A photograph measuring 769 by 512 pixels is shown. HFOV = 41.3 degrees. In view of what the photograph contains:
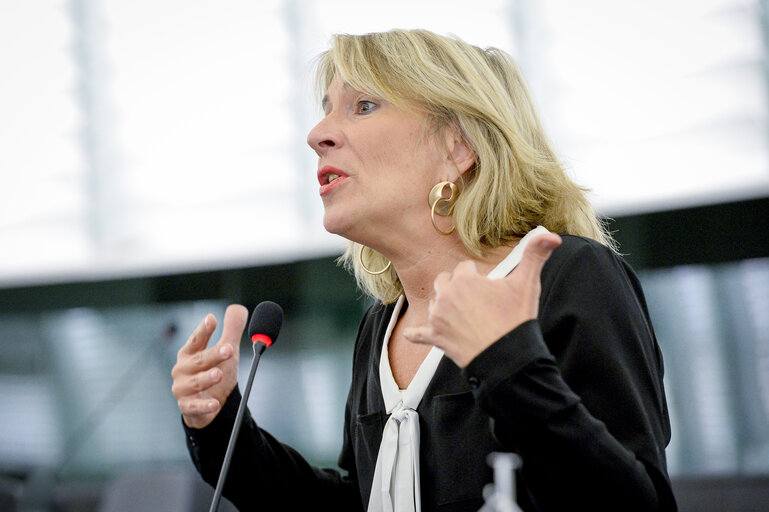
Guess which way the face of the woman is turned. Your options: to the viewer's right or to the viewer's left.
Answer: to the viewer's left

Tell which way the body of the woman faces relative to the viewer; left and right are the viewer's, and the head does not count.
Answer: facing the viewer and to the left of the viewer
